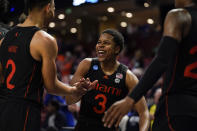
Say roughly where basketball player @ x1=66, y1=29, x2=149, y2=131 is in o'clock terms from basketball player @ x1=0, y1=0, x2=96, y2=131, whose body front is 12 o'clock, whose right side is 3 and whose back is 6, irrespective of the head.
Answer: basketball player @ x1=66, y1=29, x2=149, y2=131 is roughly at 12 o'clock from basketball player @ x1=0, y1=0, x2=96, y2=131.

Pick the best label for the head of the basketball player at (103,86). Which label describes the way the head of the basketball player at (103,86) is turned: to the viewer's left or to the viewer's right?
to the viewer's left

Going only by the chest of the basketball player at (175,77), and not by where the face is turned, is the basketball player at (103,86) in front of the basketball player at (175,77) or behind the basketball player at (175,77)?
in front
